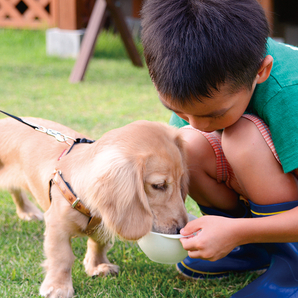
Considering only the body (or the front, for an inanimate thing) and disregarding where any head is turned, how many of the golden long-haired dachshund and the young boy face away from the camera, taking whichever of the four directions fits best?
0

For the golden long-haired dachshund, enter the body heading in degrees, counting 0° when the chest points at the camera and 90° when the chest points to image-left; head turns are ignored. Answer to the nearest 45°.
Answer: approximately 315°

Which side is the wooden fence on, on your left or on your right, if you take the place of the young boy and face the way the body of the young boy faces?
on your right

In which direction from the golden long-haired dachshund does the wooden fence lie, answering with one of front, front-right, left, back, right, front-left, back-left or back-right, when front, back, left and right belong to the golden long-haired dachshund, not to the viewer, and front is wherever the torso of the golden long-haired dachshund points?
back-left

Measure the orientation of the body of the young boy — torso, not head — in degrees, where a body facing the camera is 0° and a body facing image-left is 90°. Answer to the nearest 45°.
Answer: approximately 45°

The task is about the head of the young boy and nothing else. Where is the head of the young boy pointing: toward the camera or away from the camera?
toward the camera
